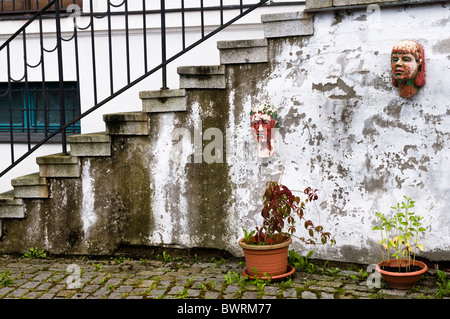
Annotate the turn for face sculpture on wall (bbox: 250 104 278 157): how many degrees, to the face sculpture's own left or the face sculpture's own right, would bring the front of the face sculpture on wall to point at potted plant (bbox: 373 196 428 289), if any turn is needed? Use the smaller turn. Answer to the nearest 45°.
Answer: approximately 90° to the face sculpture's own left

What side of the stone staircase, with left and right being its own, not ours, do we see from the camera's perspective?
left

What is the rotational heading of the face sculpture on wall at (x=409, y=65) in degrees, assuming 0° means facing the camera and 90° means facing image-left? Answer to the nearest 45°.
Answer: approximately 45°

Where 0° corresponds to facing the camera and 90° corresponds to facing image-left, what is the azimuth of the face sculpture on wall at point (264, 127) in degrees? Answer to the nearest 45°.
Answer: approximately 45°

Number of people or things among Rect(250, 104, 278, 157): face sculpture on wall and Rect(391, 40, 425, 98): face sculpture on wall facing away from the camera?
0

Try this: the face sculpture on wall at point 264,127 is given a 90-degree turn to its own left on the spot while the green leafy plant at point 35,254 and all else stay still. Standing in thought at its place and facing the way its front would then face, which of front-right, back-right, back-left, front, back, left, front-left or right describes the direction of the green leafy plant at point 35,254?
back-right

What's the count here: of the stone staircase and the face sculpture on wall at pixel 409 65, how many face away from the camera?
0
